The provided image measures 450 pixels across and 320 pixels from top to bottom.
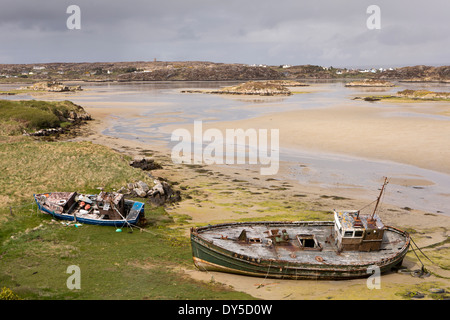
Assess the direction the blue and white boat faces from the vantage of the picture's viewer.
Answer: facing to the left of the viewer

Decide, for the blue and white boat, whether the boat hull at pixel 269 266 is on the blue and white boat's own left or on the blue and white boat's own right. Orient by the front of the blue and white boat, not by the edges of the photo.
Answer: on the blue and white boat's own left

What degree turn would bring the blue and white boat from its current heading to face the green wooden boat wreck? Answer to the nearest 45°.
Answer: approximately 135° to its left
